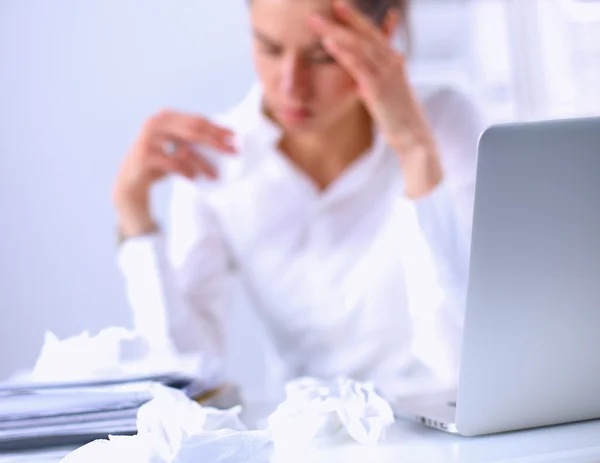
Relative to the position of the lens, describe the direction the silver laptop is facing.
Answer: facing away from the viewer and to the left of the viewer

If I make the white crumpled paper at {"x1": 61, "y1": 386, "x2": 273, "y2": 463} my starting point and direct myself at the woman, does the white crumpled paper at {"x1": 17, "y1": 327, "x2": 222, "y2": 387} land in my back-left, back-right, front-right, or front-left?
front-left
